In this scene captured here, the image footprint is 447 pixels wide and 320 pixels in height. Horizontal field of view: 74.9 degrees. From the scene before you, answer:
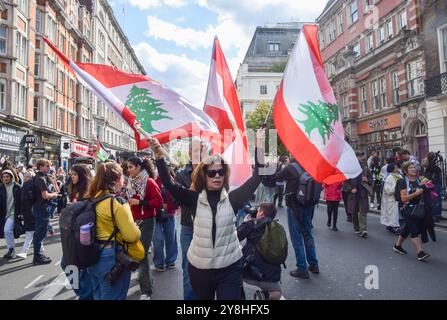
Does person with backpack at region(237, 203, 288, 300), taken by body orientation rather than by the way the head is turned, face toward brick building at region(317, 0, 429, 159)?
no

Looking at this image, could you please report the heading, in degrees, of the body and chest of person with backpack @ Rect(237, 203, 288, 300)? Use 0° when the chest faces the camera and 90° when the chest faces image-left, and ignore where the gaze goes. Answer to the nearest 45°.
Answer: approximately 135°

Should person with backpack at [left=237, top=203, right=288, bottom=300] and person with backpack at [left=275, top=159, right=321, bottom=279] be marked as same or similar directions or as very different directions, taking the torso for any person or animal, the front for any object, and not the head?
same or similar directions

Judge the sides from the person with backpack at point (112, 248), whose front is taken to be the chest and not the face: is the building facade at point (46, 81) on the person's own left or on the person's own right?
on the person's own left

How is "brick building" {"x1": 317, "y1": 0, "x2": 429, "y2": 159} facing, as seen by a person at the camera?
facing the viewer and to the left of the viewer

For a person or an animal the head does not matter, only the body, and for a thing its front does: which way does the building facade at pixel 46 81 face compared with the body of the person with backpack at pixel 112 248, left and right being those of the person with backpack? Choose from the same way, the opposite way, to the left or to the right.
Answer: to the right

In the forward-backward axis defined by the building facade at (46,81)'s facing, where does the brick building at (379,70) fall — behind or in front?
in front

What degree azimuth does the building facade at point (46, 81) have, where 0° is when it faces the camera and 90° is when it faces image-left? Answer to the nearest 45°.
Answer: approximately 315°

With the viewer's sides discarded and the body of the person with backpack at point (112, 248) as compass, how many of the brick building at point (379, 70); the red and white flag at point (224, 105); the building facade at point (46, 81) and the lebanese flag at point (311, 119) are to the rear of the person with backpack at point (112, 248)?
0

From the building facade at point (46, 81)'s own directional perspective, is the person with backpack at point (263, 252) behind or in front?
in front

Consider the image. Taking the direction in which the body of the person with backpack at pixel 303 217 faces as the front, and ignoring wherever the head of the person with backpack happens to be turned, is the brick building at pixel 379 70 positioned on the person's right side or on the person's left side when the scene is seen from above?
on the person's right side

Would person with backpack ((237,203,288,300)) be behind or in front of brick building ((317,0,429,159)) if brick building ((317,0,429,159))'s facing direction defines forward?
in front

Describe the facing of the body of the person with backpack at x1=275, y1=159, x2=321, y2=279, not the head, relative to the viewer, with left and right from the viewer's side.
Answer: facing away from the viewer and to the left of the viewer

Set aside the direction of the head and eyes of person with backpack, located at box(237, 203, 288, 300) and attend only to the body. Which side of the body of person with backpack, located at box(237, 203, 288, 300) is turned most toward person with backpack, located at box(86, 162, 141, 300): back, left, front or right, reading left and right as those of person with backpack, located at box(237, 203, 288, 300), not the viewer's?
left

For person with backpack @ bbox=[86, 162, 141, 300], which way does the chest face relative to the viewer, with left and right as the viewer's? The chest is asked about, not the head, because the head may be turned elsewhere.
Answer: facing away from the viewer and to the right of the viewer

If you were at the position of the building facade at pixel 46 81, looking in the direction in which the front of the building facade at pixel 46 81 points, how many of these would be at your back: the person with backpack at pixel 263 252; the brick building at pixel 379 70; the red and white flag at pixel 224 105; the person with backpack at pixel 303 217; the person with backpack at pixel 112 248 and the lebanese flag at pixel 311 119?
0

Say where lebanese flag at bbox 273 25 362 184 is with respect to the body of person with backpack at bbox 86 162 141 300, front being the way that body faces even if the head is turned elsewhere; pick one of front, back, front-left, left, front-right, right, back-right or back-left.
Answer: front-right
